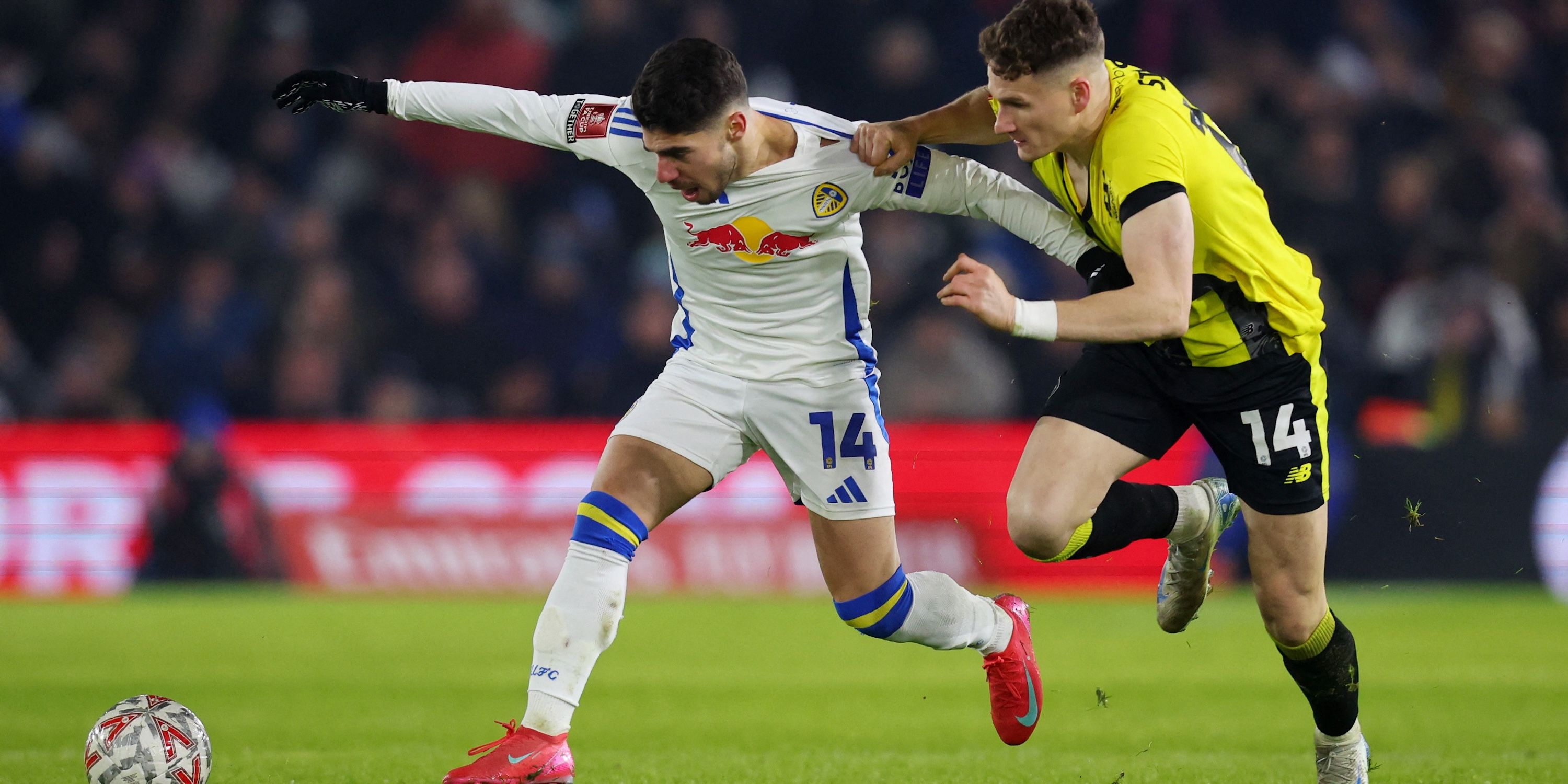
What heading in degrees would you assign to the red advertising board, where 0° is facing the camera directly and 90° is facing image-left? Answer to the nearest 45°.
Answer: approximately 0°

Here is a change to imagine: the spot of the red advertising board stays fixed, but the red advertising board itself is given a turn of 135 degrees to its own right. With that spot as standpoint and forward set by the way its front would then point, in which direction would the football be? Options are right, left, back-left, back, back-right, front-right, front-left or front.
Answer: back-left
